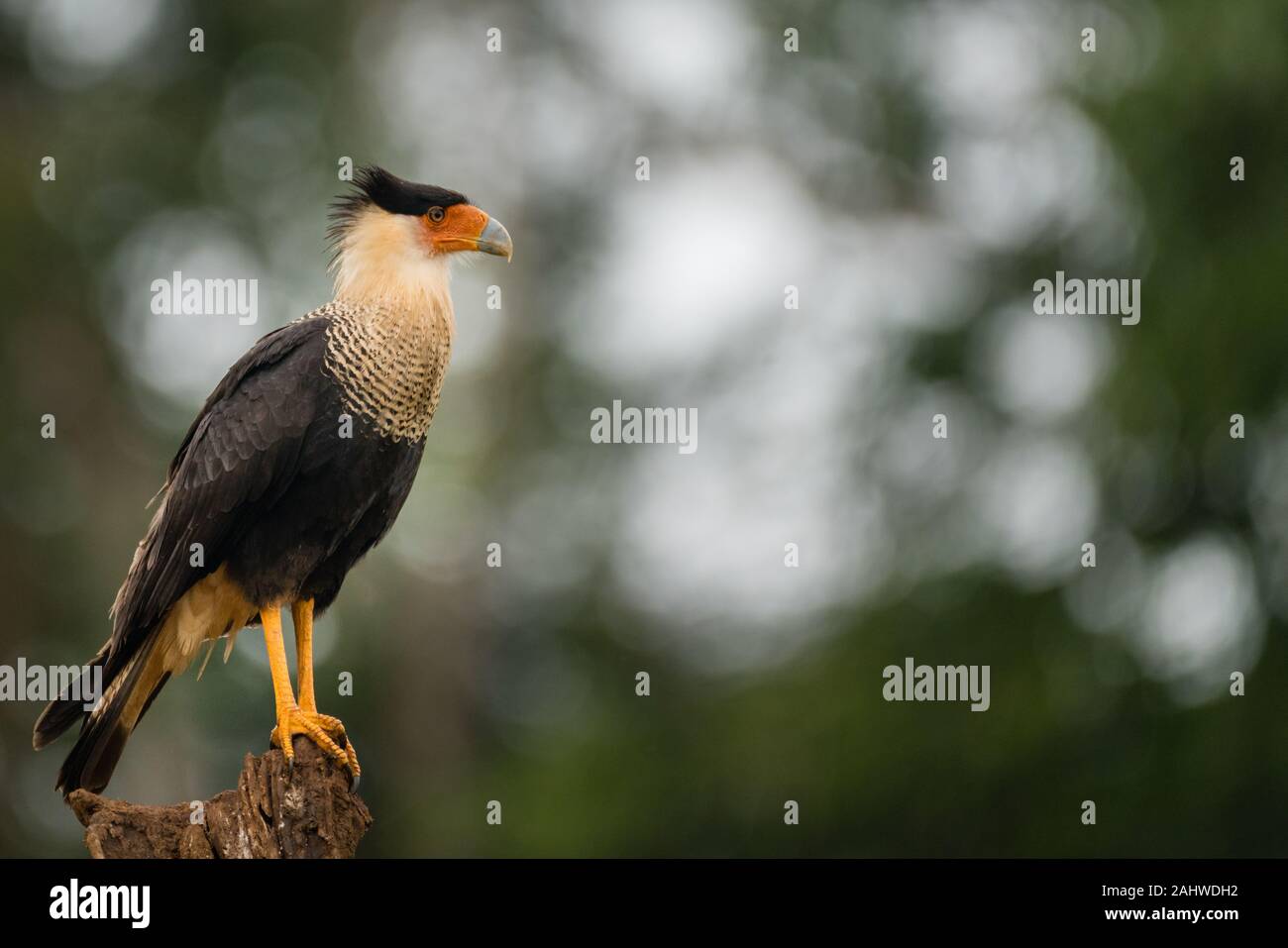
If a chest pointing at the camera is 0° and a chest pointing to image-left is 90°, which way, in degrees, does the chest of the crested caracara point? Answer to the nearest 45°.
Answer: approximately 270°
